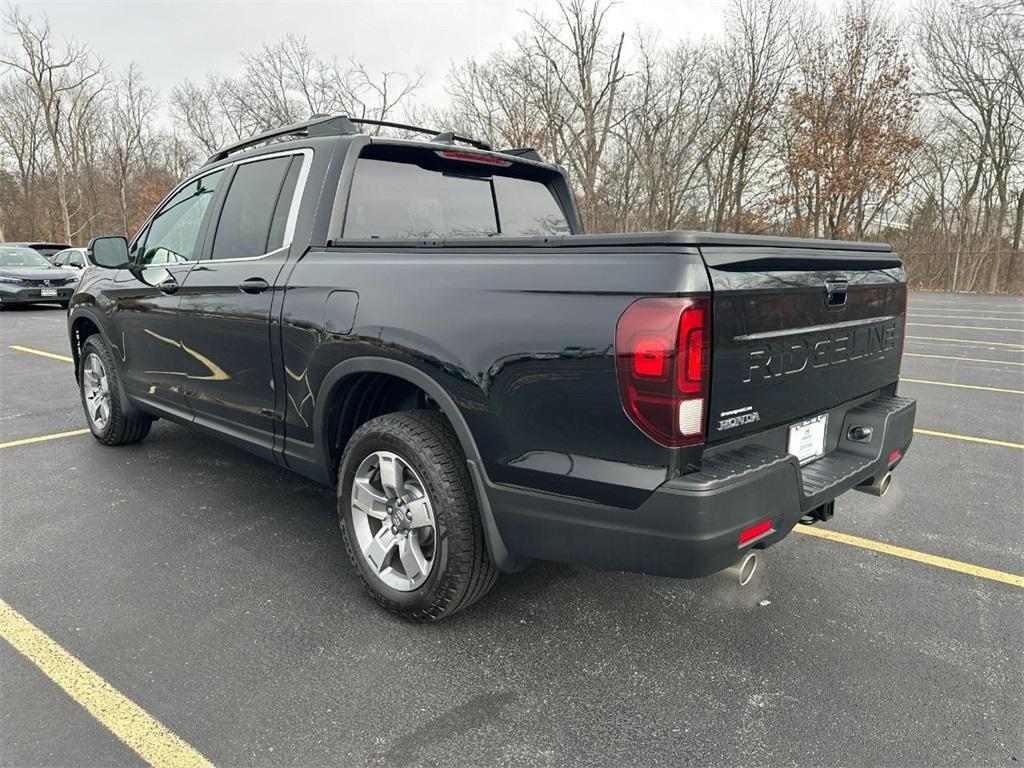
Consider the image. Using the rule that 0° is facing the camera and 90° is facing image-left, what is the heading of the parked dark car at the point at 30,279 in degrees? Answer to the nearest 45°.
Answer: approximately 315°

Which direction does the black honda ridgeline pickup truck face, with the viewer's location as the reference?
facing away from the viewer and to the left of the viewer
